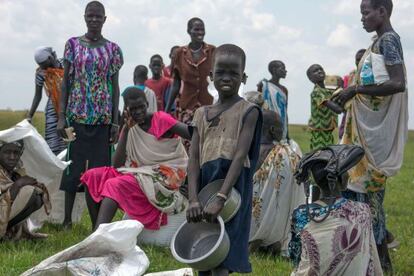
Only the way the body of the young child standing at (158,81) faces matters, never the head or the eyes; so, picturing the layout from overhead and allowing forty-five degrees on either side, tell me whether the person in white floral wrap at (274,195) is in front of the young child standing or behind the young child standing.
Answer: in front

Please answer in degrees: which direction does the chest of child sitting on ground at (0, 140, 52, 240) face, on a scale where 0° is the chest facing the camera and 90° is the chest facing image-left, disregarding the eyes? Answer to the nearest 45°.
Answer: approximately 315°

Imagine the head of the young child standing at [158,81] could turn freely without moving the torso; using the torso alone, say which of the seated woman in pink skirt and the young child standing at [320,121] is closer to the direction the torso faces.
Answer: the seated woman in pink skirt

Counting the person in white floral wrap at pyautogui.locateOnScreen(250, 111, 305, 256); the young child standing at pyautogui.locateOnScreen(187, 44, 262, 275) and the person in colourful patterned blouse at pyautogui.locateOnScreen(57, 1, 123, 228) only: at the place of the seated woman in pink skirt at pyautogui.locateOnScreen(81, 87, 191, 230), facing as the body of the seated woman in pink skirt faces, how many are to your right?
1

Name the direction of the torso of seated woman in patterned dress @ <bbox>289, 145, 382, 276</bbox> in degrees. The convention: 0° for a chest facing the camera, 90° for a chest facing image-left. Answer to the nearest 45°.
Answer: approximately 180°

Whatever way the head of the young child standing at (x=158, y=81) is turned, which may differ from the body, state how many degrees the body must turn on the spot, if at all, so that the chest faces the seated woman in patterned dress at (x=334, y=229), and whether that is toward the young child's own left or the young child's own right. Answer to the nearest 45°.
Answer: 0° — they already face them

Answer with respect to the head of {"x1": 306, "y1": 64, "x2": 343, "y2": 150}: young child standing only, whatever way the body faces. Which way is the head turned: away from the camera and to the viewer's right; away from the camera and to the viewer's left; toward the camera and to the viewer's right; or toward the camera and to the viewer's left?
toward the camera and to the viewer's right
